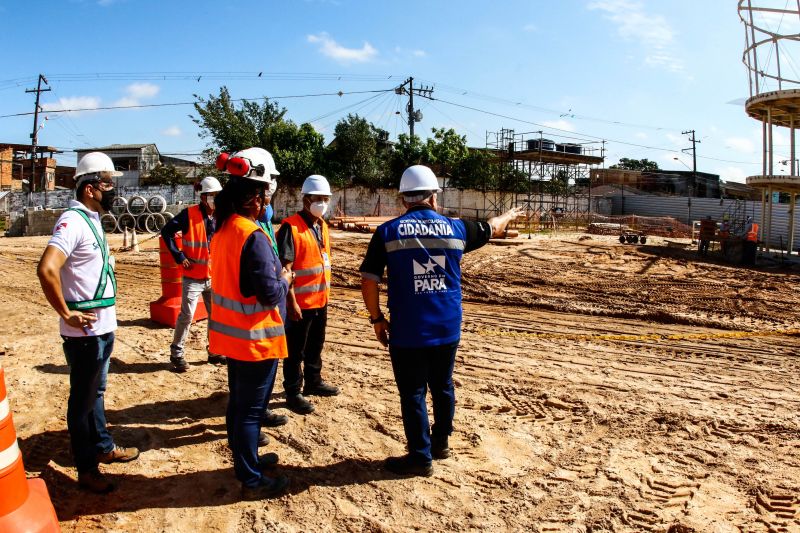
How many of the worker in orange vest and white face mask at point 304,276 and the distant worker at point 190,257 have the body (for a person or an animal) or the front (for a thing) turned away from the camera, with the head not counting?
0

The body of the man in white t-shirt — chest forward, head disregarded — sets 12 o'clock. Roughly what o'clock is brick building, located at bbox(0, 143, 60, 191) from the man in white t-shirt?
The brick building is roughly at 9 o'clock from the man in white t-shirt.

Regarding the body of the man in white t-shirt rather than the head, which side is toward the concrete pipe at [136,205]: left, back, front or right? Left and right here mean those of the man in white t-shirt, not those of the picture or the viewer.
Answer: left

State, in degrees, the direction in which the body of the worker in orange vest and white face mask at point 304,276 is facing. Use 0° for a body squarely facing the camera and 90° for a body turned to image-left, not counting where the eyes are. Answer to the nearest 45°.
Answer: approximately 315°

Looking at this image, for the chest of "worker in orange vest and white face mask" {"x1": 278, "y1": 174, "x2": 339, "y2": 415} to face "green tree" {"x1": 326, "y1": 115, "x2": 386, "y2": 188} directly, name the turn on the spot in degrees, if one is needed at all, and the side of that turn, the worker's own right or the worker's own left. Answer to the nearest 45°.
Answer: approximately 135° to the worker's own left

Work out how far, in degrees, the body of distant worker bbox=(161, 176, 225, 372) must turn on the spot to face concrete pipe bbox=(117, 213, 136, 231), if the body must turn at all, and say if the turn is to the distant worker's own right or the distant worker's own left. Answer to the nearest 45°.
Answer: approximately 135° to the distant worker's own left

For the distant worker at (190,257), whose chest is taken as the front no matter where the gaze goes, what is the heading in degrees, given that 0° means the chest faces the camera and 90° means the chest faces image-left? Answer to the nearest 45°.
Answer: approximately 315°

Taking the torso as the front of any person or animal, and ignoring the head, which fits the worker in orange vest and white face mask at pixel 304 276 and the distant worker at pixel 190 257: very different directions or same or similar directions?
same or similar directions

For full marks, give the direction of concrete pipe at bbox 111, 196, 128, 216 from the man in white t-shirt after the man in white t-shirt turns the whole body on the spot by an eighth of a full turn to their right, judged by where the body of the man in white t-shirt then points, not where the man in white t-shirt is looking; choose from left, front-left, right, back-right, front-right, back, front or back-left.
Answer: back-left

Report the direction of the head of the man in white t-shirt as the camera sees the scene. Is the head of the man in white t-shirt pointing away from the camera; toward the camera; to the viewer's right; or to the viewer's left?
to the viewer's right

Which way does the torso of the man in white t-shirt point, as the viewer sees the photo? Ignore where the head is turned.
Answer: to the viewer's right

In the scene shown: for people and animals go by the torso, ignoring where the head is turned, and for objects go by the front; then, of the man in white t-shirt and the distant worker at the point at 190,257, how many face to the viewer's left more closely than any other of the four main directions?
0

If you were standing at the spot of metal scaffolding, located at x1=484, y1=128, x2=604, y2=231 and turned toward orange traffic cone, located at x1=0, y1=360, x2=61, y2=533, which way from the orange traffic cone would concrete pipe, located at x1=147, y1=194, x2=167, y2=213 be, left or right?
right

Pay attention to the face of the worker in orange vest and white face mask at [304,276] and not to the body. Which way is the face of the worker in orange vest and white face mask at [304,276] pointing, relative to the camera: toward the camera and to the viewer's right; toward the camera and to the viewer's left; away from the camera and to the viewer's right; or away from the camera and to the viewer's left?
toward the camera and to the viewer's right
